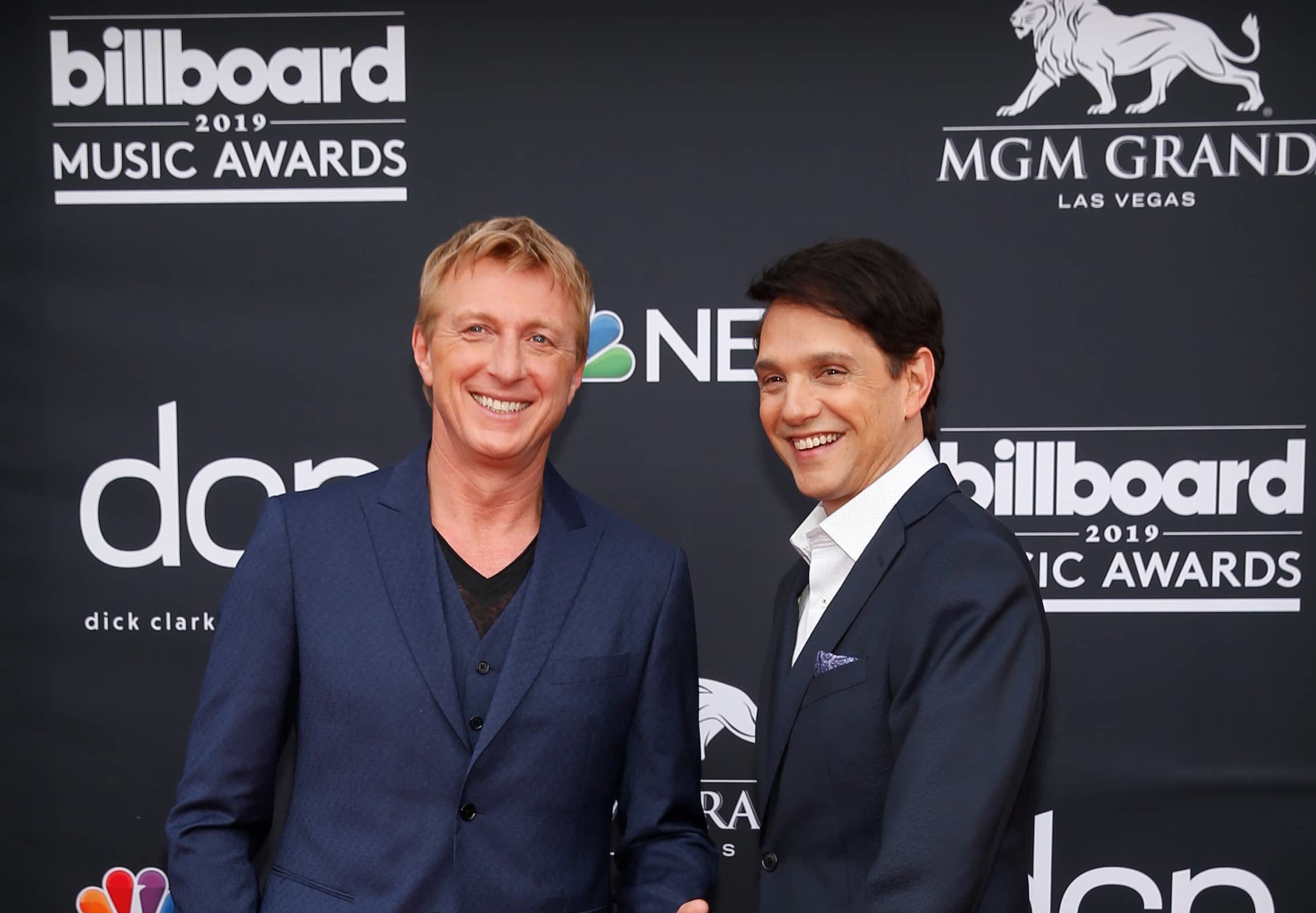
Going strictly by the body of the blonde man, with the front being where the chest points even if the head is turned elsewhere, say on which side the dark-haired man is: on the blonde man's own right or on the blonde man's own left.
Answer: on the blonde man's own left

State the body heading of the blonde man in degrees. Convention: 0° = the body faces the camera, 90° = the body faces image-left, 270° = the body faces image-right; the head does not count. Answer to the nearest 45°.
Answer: approximately 0°

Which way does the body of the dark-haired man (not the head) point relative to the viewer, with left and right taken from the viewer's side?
facing the viewer and to the left of the viewer

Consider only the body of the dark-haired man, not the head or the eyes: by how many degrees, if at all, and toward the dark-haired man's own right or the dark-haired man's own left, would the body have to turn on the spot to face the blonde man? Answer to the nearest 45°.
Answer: approximately 45° to the dark-haired man's own right

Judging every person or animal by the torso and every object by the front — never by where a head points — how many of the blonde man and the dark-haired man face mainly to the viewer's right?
0

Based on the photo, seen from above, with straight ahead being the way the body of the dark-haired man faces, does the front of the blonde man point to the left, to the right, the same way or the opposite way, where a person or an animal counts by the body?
to the left
